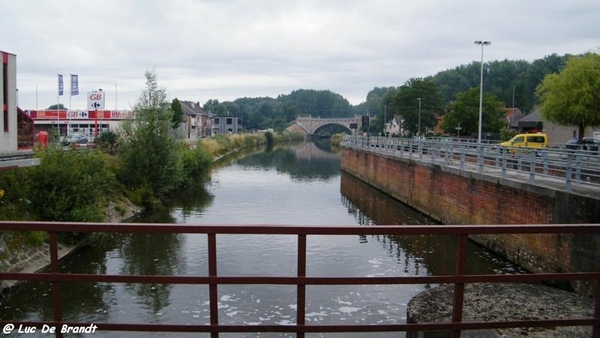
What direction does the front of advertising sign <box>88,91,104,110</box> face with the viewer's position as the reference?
facing the viewer

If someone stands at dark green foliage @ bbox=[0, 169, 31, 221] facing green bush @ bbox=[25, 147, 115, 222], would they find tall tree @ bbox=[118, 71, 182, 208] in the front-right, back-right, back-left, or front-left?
front-left

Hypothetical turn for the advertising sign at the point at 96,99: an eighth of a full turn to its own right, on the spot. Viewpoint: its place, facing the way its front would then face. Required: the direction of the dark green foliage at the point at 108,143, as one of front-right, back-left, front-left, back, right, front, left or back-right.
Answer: front-left

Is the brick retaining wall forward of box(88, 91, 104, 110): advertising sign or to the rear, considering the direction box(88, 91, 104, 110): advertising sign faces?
forward

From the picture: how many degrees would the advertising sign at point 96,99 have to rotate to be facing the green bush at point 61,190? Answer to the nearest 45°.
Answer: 0° — it already faces it
